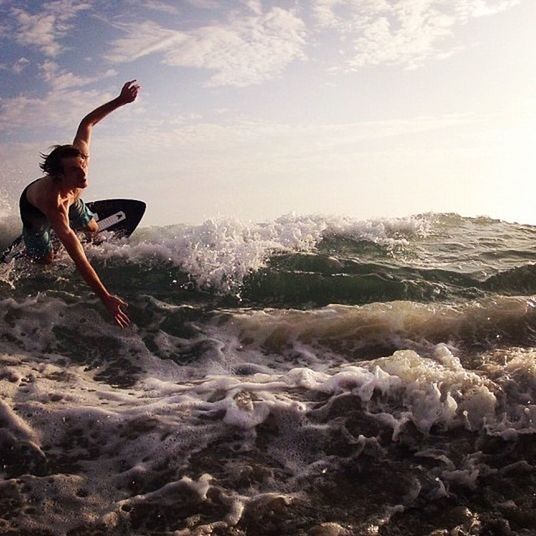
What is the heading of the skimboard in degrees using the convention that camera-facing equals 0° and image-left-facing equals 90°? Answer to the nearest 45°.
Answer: approximately 270°

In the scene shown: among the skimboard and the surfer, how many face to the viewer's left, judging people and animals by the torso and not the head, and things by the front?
0
